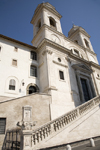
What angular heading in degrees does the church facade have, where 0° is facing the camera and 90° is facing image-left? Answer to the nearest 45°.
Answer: approximately 315°

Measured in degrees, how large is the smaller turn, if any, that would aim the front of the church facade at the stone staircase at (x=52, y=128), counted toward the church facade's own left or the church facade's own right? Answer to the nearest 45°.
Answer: approximately 45° to the church facade's own right
